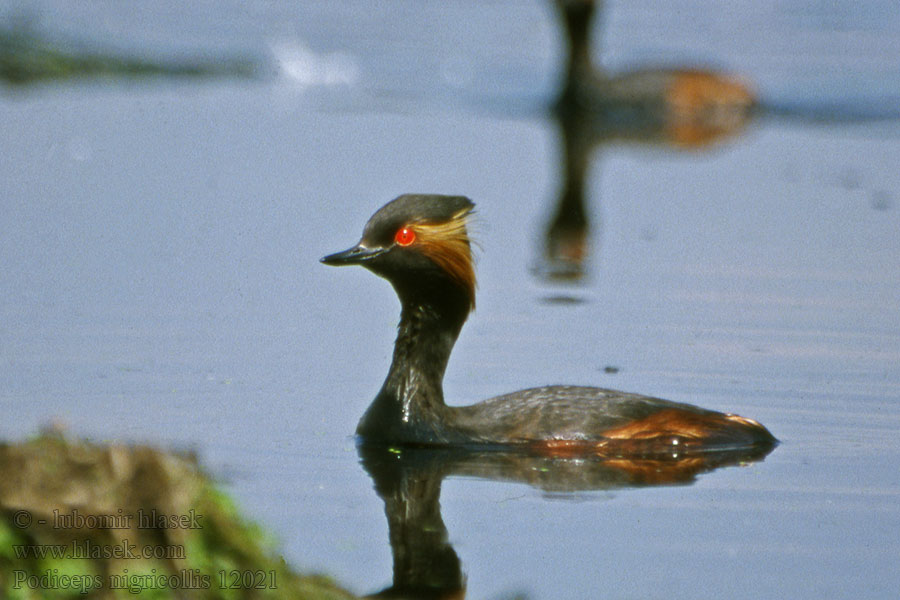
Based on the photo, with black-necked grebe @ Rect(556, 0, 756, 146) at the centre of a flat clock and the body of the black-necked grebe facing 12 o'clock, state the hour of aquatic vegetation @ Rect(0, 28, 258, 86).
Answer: The aquatic vegetation is roughly at 12 o'clock from the black-necked grebe.

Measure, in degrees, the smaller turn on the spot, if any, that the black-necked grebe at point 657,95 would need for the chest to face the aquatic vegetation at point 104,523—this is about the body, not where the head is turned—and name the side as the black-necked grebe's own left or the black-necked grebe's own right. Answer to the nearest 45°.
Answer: approximately 90° to the black-necked grebe's own left

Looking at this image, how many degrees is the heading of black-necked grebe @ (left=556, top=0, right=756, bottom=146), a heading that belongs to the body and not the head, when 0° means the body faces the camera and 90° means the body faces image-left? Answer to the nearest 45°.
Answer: approximately 90°

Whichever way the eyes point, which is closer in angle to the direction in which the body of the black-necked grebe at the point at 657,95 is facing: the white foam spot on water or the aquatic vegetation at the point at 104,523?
the white foam spot on water

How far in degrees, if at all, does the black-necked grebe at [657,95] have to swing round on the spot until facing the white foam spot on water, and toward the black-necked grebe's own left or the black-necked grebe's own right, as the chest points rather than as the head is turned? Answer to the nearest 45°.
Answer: approximately 45° to the black-necked grebe's own right
